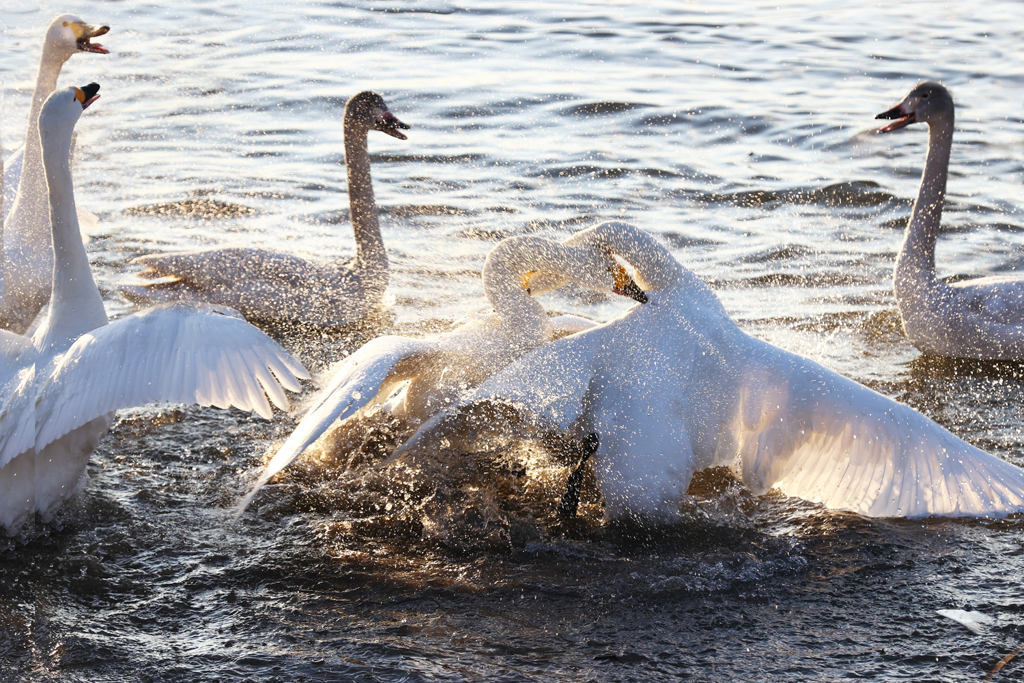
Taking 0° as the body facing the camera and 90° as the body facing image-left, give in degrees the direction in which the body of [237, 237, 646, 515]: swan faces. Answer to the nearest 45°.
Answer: approximately 315°

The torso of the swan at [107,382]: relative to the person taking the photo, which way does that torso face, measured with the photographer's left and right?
facing away from the viewer and to the right of the viewer

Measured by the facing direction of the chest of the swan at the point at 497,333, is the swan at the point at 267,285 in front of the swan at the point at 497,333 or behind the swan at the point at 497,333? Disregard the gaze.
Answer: behind

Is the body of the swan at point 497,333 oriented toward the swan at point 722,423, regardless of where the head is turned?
yes

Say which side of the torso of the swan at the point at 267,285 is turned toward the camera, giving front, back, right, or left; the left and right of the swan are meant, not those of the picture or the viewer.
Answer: right

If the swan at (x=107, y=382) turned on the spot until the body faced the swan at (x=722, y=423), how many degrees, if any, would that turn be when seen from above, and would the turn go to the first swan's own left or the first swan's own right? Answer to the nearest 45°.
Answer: approximately 45° to the first swan's own right

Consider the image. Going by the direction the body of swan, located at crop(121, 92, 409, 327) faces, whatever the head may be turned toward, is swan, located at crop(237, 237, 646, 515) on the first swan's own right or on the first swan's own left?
on the first swan's own right
